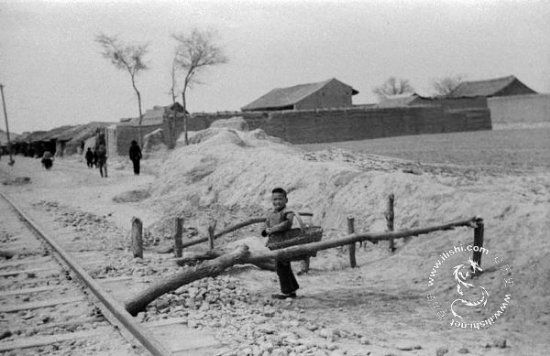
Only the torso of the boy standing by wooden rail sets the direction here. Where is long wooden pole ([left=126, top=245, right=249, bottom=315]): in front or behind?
in front

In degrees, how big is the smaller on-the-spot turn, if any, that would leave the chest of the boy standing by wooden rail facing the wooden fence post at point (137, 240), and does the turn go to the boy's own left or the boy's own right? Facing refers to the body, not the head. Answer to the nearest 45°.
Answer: approximately 90° to the boy's own right

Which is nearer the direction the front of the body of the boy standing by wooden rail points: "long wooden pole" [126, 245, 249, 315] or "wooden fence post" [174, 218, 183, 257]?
the long wooden pole

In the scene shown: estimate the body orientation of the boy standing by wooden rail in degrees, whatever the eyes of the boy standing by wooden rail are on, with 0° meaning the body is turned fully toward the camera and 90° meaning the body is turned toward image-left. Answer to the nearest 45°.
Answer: approximately 45°

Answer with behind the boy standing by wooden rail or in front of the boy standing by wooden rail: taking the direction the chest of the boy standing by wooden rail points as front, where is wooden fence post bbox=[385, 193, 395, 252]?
behind

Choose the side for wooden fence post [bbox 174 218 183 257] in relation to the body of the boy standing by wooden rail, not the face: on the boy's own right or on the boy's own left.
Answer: on the boy's own right

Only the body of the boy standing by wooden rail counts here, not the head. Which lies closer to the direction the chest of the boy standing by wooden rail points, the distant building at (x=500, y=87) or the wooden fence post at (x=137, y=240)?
the wooden fence post

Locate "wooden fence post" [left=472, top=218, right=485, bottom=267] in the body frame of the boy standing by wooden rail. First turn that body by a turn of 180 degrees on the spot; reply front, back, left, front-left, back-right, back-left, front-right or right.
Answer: front-right
